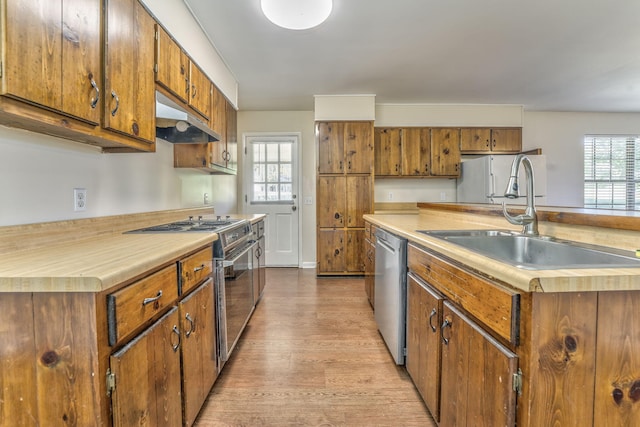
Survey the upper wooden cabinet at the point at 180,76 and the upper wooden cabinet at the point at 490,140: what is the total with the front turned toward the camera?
1

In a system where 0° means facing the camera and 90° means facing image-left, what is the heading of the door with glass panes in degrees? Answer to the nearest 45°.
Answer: approximately 0°

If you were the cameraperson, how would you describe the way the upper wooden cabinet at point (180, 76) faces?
facing to the right of the viewer

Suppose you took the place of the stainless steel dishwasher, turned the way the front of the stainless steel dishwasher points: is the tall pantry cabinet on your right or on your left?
on your right

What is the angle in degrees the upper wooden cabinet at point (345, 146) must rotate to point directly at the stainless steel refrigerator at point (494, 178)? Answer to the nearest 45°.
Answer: approximately 90° to its left

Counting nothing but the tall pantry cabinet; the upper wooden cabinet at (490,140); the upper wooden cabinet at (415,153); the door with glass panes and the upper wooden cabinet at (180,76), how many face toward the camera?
4

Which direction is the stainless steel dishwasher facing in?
to the viewer's left

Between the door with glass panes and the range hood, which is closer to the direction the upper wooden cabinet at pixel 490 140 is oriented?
the range hood
